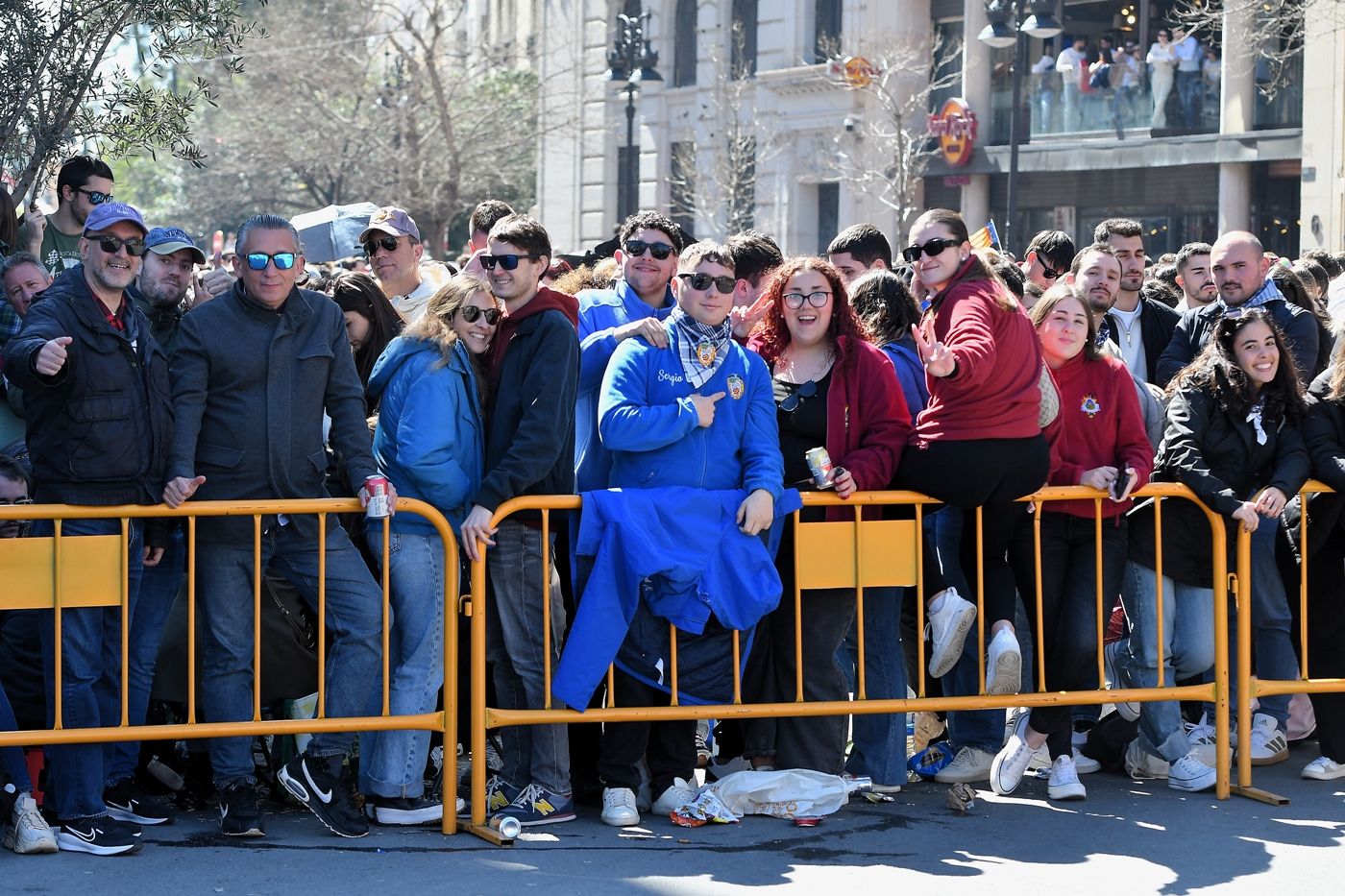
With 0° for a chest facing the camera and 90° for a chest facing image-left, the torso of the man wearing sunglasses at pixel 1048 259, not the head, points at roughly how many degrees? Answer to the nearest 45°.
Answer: approximately 315°

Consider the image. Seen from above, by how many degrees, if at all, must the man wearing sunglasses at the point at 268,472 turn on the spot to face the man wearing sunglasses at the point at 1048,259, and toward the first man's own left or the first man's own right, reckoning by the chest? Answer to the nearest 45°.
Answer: approximately 135° to the first man's own left

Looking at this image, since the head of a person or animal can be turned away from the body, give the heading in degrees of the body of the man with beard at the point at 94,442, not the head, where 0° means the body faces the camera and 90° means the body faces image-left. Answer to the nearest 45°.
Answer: approximately 315°

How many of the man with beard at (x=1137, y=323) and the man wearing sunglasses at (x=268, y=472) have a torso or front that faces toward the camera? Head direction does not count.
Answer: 2

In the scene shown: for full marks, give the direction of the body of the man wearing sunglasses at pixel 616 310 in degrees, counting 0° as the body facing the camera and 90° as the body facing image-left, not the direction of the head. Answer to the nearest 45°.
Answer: approximately 315°

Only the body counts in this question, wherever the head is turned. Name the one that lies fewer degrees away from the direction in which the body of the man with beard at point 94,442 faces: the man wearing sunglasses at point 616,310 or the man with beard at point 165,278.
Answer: the man wearing sunglasses

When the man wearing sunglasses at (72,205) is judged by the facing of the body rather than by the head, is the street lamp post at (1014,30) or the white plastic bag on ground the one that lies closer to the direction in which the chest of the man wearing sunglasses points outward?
the white plastic bag on ground

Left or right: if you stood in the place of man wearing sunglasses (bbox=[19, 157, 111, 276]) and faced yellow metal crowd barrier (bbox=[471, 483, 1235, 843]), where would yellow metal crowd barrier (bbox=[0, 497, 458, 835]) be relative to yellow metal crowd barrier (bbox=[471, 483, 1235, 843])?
right

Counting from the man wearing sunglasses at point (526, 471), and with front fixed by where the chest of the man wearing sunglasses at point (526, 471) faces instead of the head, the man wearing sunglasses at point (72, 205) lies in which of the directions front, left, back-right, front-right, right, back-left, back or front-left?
right

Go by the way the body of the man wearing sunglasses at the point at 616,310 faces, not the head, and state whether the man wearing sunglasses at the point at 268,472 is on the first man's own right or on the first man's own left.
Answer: on the first man's own right
